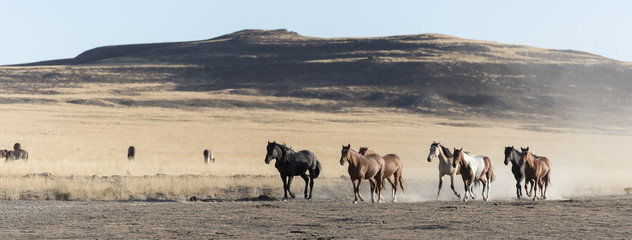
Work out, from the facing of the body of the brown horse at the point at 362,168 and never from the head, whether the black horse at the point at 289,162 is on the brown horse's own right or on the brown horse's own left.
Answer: on the brown horse's own right

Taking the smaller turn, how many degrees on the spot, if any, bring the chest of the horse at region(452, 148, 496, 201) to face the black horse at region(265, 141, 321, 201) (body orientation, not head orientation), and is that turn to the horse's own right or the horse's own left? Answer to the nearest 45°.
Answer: approximately 45° to the horse's own right

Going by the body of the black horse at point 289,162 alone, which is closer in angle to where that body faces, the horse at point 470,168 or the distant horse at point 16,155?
the distant horse

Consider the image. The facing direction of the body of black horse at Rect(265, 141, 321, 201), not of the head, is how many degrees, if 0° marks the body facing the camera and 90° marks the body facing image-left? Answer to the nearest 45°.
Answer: approximately 45°

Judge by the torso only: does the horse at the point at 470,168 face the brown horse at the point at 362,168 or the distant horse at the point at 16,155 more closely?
the brown horse

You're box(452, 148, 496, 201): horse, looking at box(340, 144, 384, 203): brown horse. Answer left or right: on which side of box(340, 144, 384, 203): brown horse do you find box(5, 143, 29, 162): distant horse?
right

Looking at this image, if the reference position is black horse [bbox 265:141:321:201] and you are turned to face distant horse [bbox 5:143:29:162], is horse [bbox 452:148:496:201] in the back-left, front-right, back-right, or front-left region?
back-right

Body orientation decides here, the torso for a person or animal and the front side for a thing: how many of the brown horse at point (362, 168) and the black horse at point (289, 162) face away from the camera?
0

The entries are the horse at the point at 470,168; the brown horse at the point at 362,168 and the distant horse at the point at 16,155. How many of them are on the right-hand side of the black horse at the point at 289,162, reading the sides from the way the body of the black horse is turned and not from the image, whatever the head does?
1

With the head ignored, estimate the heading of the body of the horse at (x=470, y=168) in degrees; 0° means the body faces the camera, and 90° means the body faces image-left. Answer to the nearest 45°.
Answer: approximately 45°

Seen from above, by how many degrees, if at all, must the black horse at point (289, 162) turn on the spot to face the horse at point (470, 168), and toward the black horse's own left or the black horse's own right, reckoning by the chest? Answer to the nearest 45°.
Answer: approximately 135° to the black horse's own left
